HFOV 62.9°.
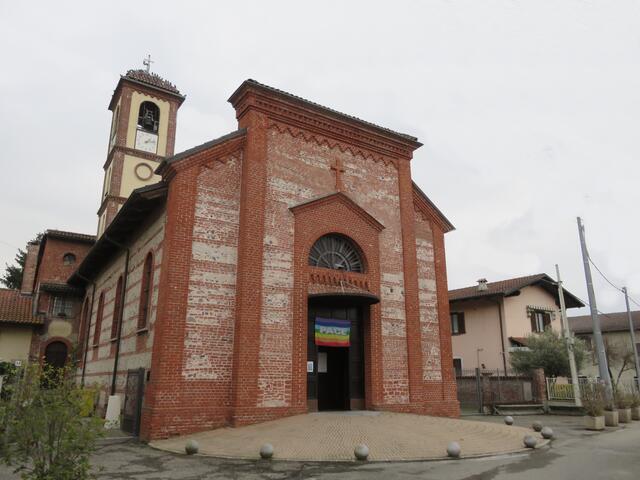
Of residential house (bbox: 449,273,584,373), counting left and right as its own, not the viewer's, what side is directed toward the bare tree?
left

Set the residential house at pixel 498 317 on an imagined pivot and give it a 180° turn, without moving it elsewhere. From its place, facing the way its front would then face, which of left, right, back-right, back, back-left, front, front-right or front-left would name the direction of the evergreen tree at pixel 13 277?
front-left

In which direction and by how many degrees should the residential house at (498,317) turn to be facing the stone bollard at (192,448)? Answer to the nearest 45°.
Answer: approximately 45° to its right

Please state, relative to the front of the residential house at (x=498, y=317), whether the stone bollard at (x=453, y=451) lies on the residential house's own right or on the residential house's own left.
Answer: on the residential house's own right

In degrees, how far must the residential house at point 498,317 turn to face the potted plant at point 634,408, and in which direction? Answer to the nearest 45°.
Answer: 0° — it already faces it

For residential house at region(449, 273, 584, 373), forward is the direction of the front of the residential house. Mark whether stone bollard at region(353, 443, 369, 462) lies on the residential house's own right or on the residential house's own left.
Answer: on the residential house's own right

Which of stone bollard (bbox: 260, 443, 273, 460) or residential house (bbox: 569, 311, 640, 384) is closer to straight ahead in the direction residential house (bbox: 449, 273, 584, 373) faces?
the stone bollard

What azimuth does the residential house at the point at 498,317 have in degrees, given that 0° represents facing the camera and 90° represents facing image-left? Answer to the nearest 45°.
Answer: approximately 315°
